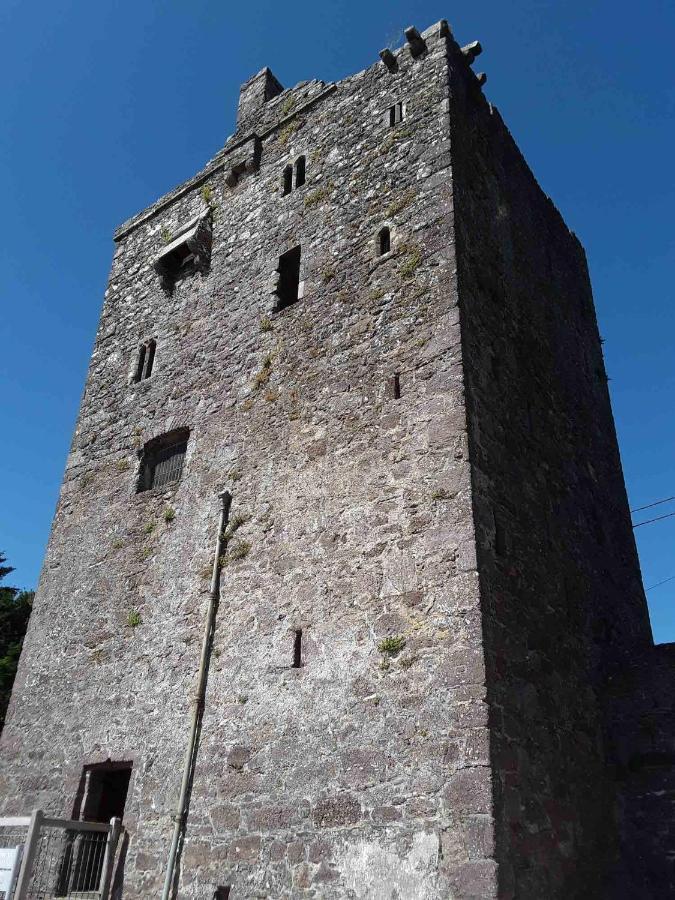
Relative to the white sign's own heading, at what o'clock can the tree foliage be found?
The tree foliage is roughly at 6 o'clock from the white sign.

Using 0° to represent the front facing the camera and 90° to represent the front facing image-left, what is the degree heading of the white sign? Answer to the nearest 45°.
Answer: approximately 0°

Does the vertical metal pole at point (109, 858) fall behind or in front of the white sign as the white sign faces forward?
behind
